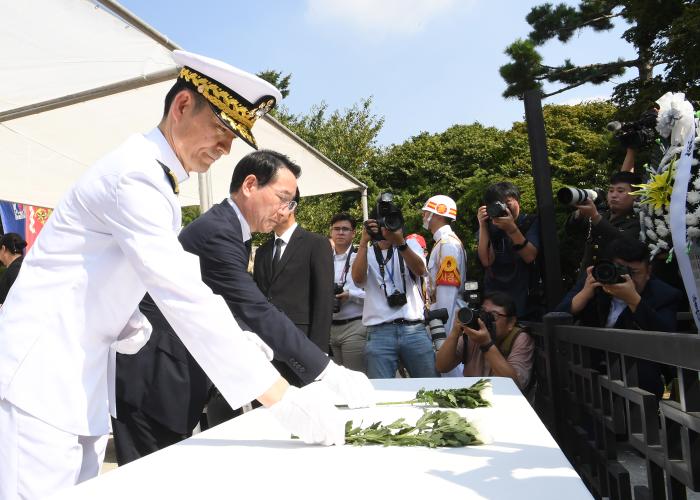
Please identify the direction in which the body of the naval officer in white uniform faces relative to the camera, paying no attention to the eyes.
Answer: to the viewer's right

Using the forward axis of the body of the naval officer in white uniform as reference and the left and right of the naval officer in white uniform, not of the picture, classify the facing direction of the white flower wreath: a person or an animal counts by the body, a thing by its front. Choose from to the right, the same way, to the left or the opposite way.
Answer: the opposite way

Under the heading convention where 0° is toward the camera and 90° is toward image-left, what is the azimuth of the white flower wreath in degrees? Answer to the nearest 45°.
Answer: approximately 45°

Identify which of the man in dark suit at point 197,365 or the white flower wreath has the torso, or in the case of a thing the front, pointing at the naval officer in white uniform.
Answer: the white flower wreath

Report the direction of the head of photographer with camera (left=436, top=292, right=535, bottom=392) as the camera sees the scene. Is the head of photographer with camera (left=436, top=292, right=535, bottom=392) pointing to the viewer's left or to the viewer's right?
to the viewer's left

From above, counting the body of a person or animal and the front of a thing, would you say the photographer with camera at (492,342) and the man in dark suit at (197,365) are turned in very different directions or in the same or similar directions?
very different directions
